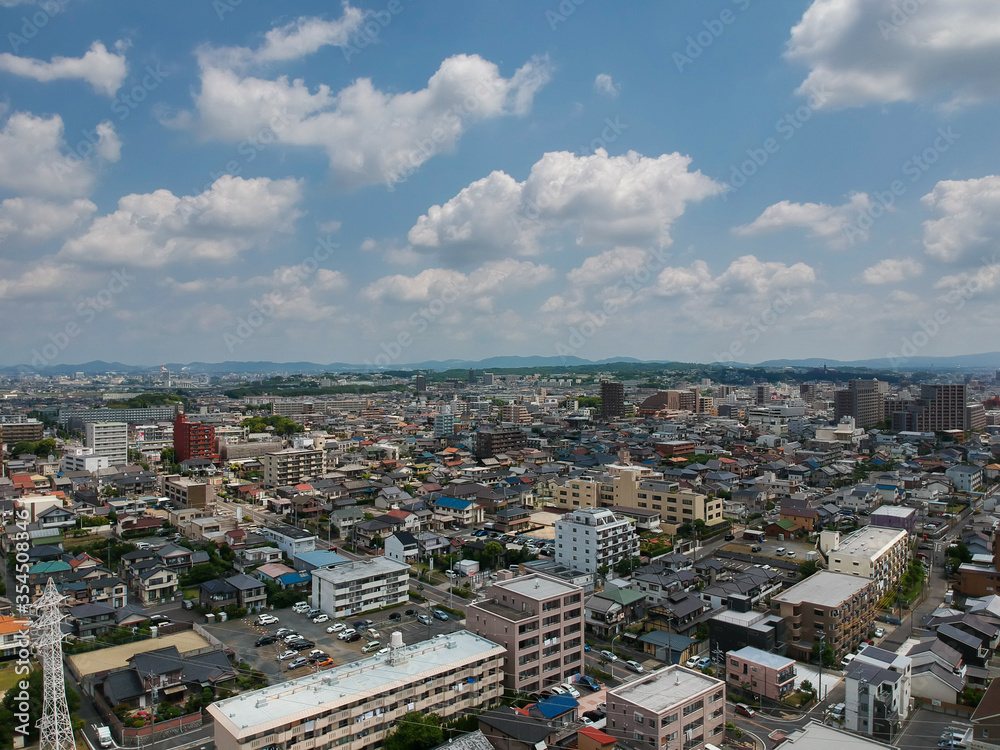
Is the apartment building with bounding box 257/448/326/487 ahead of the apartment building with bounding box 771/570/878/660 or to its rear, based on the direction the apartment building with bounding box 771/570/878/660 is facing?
to the rear

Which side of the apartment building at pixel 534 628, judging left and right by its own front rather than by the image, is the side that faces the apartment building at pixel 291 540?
back

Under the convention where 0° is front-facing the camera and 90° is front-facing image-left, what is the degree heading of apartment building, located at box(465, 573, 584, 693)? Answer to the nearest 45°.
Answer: approximately 315°

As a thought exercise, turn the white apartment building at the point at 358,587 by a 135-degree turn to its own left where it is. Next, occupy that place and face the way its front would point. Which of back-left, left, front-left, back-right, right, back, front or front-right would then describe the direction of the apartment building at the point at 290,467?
front

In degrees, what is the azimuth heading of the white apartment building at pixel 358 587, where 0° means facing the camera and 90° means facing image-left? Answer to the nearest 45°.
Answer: approximately 315°

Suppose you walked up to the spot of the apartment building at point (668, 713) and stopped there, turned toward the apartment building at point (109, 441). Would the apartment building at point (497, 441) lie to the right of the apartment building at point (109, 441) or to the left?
right

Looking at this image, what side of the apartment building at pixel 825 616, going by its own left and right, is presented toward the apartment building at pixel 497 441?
back

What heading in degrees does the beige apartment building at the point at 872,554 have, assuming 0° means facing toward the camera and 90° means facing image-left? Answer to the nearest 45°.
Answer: approximately 315°

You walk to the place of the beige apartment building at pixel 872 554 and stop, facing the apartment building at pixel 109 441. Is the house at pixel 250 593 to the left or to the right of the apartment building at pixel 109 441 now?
left
